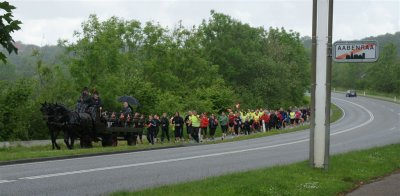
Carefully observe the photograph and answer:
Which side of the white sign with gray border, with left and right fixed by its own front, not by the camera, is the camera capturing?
front

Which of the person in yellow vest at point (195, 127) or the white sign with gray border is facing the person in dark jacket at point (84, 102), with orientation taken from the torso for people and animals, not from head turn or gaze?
the person in yellow vest

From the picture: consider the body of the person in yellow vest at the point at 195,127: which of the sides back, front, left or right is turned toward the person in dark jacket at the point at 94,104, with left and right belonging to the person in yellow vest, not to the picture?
front

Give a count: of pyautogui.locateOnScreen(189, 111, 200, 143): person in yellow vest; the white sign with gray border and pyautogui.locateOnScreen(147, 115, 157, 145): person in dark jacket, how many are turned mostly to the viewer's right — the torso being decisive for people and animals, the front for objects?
0

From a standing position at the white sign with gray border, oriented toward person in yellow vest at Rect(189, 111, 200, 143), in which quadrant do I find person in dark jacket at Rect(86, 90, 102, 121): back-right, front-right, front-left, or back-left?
front-left

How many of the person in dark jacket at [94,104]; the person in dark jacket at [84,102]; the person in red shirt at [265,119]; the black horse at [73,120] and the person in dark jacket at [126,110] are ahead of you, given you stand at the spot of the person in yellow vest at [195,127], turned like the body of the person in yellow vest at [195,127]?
4

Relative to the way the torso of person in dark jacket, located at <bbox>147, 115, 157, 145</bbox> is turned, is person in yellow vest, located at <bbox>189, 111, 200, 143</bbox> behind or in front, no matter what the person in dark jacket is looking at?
behind

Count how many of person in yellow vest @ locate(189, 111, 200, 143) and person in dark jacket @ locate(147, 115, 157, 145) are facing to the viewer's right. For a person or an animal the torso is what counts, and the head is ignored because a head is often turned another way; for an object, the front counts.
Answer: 0

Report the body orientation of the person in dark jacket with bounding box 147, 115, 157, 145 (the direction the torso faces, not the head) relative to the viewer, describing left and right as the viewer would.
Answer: facing the viewer and to the left of the viewer

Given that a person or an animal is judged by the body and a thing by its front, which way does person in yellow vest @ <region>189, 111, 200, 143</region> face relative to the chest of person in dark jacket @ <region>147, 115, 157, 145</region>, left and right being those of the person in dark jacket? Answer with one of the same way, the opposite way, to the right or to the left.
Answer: the same way
